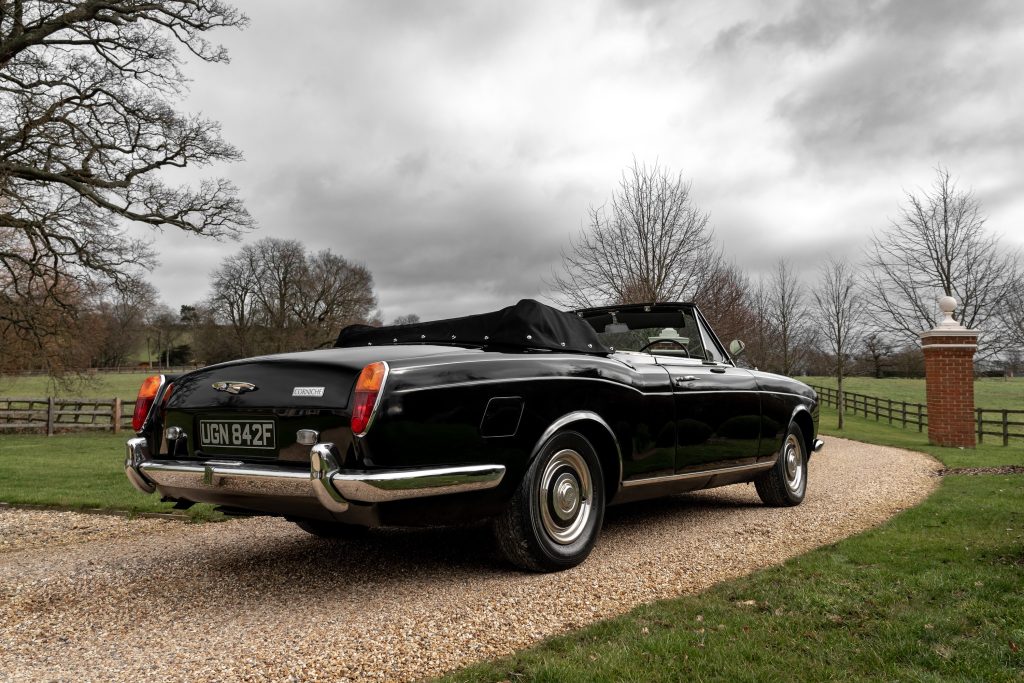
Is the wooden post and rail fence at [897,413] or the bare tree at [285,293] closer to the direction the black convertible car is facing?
the wooden post and rail fence

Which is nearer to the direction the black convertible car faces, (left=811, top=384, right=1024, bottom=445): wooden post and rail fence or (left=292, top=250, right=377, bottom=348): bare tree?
the wooden post and rail fence

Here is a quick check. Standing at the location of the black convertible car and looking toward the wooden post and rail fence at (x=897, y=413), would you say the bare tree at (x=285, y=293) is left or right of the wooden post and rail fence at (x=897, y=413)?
left

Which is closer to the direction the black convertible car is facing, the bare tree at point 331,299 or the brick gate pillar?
the brick gate pillar

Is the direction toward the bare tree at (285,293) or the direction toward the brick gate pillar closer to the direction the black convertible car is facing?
the brick gate pillar

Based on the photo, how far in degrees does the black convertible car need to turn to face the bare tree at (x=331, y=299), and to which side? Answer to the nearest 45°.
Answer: approximately 45° to its left

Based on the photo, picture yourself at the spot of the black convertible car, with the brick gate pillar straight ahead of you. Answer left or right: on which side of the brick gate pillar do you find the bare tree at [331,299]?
left

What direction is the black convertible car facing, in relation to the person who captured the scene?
facing away from the viewer and to the right of the viewer

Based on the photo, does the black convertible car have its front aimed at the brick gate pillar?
yes

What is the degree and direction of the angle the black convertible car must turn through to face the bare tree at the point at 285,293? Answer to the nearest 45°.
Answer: approximately 45° to its left

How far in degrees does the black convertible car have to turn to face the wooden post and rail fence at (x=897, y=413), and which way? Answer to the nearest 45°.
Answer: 0° — it already faces it
